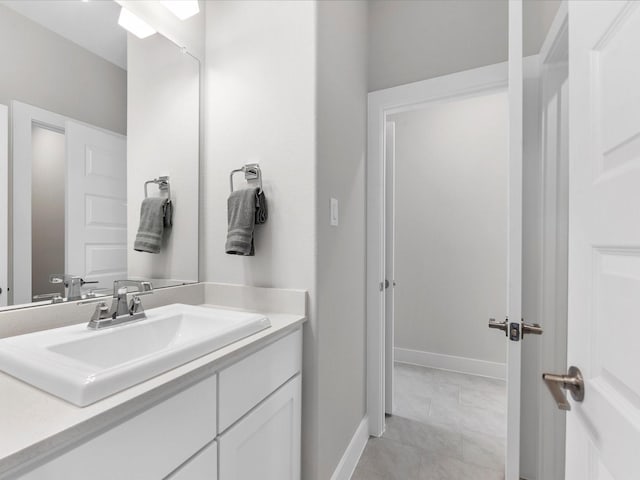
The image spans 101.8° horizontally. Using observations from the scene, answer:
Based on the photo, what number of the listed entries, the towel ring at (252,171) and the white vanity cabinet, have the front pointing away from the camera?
0

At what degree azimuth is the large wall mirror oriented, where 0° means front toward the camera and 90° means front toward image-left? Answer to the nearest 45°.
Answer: approximately 315°

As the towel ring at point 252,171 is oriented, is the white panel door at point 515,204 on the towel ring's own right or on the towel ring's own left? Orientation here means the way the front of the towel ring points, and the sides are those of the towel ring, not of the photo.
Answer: on the towel ring's own left

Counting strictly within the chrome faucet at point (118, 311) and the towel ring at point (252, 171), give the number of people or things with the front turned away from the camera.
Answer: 0

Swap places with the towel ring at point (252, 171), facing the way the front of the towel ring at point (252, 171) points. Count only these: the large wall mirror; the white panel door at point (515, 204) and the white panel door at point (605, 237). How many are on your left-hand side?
2

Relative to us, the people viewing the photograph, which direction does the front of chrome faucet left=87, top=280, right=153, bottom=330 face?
facing the viewer and to the right of the viewer

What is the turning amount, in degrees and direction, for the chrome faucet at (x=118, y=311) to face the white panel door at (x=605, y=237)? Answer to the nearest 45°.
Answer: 0° — it already faces it

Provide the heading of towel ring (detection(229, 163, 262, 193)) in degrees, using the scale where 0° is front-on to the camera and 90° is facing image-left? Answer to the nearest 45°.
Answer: approximately 45°

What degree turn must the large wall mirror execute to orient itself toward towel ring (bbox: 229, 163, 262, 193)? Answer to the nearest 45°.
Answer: approximately 45° to its left

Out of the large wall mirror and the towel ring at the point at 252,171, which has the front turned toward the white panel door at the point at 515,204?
the large wall mirror
